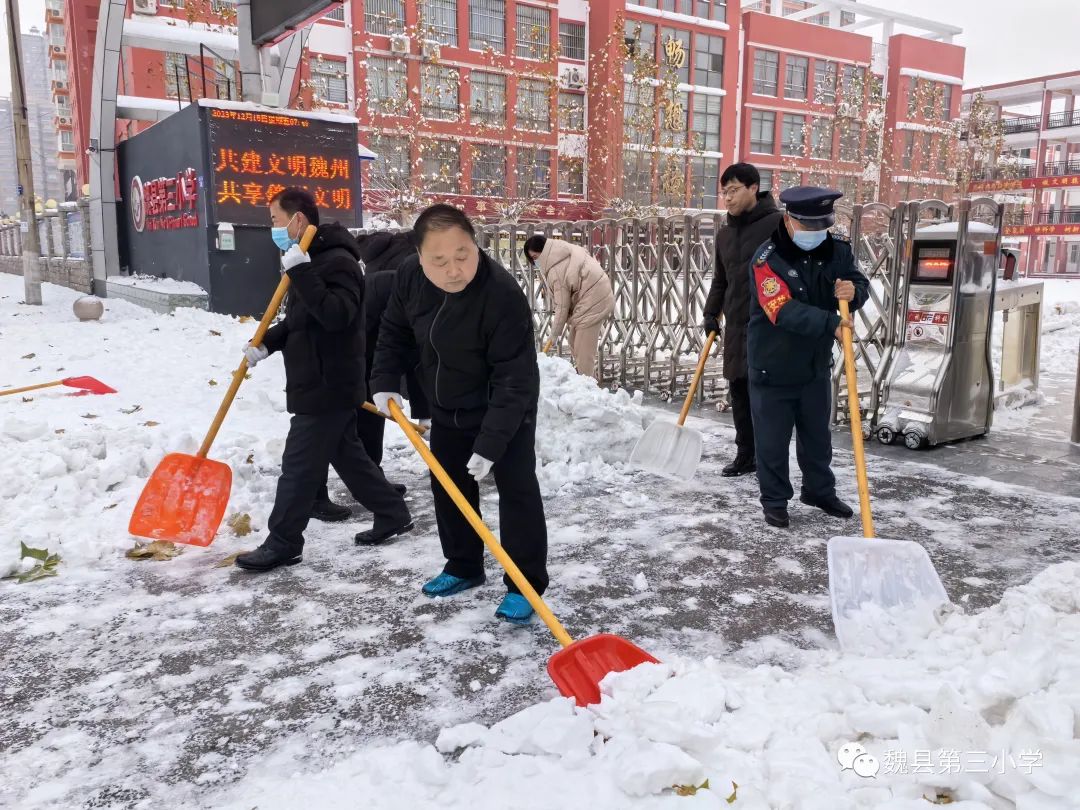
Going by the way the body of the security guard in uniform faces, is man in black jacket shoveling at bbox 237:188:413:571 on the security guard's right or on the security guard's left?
on the security guard's right

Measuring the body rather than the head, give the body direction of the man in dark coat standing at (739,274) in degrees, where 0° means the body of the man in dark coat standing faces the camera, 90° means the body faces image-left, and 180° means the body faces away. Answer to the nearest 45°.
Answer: approximately 45°

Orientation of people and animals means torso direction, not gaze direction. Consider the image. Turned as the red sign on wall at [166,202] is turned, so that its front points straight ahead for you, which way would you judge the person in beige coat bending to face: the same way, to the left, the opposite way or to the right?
to the right

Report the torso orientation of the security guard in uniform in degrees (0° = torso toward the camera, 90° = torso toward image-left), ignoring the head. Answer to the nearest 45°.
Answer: approximately 315°

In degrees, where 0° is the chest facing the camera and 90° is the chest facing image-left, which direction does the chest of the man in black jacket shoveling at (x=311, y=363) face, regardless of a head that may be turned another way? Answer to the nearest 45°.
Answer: approximately 90°

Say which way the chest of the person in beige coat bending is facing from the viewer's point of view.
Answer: to the viewer's left

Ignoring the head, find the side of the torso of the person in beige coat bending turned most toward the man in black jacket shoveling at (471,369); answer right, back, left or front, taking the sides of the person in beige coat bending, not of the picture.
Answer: left

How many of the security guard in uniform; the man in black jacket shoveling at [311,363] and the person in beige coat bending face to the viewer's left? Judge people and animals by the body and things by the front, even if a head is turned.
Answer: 2

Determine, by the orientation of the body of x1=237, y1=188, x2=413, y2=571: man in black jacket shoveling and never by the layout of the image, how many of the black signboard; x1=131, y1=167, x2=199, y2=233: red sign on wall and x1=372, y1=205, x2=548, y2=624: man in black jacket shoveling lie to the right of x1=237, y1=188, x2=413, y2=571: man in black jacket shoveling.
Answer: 2

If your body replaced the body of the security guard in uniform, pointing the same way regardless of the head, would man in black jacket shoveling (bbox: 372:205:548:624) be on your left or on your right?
on your right

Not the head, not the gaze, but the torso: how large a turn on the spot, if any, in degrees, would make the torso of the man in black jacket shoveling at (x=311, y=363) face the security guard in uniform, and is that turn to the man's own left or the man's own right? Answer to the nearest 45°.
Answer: approximately 180°

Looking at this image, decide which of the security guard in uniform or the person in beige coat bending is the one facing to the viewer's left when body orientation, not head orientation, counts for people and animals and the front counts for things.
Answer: the person in beige coat bending

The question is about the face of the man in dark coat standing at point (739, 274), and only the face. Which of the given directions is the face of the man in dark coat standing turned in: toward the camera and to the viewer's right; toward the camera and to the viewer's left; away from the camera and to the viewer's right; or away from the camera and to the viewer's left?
toward the camera and to the viewer's left
